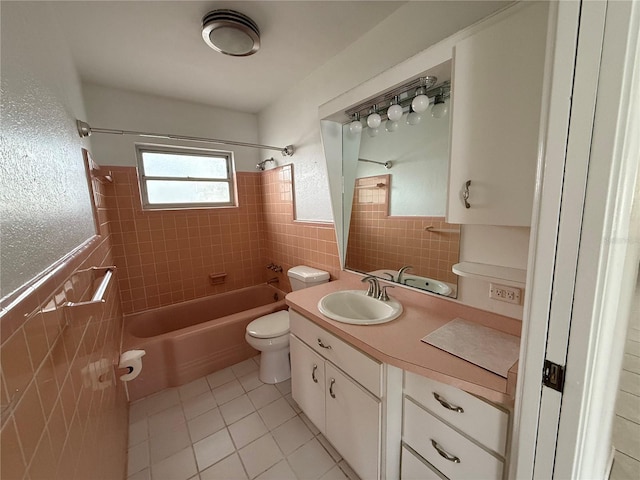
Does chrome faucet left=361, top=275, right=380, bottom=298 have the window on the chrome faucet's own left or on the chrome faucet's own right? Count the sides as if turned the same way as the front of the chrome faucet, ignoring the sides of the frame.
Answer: on the chrome faucet's own right

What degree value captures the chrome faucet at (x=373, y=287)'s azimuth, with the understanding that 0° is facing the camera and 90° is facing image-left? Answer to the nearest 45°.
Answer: approximately 45°

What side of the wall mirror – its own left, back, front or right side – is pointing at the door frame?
left

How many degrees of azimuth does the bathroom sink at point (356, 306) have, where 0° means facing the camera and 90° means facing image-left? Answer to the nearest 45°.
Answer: approximately 45°

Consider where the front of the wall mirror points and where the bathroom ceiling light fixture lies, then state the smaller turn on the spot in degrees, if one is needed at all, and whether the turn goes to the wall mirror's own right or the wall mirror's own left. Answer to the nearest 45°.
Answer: approximately 45° to the wall mirror's own right

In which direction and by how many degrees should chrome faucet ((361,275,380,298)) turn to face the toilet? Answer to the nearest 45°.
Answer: approximately 45° to its right
